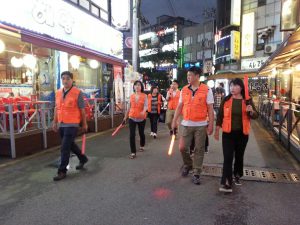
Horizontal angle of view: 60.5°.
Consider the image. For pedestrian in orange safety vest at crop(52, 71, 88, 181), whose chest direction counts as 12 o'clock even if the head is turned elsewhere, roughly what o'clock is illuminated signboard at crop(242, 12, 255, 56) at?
The illuminated signboard is roughly at 6 o'clock from the pedestrian in orange safety vest.

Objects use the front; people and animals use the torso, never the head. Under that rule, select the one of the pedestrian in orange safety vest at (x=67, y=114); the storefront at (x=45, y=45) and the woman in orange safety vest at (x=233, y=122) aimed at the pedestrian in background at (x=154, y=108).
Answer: the storefront

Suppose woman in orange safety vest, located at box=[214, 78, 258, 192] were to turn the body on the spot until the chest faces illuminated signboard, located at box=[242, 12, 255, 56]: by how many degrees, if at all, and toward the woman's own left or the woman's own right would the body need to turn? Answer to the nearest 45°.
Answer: approximately 180°

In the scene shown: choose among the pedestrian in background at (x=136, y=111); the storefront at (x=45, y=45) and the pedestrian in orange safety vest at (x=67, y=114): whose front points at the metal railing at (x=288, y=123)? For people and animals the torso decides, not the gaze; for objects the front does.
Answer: the storefront

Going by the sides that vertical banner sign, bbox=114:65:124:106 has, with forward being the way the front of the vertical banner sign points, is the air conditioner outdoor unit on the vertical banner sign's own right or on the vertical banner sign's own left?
on the vertical banner sign's own left

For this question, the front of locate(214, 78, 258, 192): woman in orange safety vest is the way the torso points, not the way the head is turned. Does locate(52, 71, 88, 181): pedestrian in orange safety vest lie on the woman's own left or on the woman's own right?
on the woman's own right

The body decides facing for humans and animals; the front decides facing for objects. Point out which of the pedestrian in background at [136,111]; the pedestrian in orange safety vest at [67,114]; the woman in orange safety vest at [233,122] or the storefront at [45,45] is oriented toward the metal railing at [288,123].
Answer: the storefront

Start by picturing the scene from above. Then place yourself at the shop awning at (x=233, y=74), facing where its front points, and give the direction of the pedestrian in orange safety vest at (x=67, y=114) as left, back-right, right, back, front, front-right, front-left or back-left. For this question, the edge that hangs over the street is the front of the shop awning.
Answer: front-left
